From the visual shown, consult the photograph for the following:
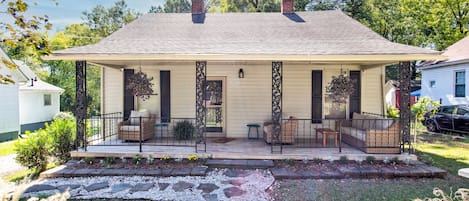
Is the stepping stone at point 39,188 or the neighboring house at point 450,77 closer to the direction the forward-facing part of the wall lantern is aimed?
the stepping stone

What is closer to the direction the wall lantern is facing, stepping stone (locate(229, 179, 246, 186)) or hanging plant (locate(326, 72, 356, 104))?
the stepping stone

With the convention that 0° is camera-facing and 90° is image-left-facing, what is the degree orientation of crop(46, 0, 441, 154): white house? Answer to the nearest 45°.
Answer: approximately 0°

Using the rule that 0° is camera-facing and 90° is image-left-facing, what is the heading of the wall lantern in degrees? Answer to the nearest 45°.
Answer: approximately 0°

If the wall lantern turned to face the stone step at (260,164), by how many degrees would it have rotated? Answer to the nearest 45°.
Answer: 0° — it already faces it

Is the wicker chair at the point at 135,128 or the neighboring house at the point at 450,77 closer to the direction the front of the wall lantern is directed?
the wicker chair
